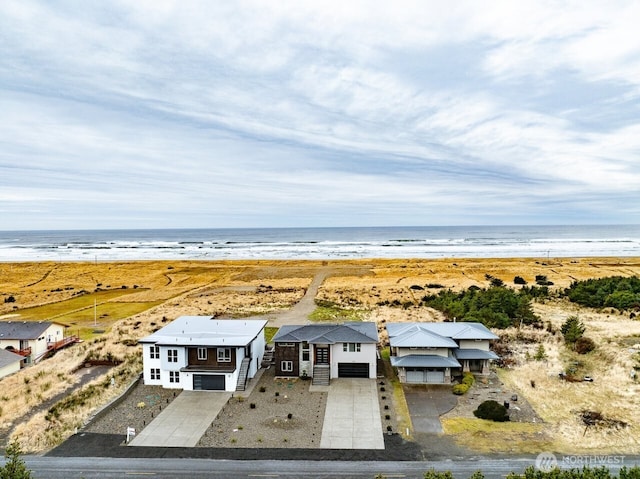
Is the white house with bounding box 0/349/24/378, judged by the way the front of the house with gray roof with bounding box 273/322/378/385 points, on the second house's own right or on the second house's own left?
on the second house's own right

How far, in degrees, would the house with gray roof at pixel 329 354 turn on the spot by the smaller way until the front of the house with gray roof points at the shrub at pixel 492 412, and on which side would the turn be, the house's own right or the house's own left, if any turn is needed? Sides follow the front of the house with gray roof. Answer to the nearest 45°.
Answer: approximately 45° to the house's own left

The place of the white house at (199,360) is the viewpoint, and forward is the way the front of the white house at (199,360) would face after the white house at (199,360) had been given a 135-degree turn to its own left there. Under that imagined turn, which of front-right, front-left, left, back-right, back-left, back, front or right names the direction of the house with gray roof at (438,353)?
front-right

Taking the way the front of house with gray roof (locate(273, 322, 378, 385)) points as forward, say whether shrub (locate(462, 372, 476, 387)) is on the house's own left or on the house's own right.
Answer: on the house's own left

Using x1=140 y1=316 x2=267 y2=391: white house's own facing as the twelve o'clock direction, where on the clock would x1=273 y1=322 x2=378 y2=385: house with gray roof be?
The house with gray roof is roughly at 9 o'clock from the white house.

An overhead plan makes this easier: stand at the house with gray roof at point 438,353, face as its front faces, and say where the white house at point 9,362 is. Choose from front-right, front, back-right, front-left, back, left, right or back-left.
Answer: right

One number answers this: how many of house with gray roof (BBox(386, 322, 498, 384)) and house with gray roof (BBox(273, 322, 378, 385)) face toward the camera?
2

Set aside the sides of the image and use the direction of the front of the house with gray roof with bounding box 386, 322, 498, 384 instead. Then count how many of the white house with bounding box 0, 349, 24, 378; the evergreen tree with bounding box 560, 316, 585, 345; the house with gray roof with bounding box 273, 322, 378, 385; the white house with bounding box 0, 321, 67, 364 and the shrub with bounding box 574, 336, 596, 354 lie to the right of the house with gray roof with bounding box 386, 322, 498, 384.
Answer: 3

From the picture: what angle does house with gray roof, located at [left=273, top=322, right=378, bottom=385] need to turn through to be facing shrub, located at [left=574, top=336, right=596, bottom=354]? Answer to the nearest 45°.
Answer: approximately 90° to its left

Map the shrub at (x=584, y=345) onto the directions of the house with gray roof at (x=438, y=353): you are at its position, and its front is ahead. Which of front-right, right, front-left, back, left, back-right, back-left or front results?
back-left

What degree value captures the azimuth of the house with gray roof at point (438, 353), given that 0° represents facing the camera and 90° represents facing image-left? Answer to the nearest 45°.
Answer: approximately 0°

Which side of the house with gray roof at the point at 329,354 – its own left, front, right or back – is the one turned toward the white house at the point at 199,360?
right
